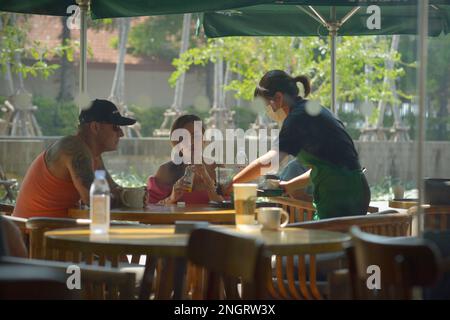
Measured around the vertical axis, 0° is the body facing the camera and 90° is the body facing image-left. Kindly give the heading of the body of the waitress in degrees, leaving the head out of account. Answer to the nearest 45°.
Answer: approximately 90°

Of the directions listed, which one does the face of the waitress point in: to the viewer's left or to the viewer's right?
to the viewer's left

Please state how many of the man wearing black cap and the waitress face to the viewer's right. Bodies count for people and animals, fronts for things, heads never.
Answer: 1

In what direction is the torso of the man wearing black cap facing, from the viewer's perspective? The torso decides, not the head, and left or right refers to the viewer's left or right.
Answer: facing to the right of the viewer

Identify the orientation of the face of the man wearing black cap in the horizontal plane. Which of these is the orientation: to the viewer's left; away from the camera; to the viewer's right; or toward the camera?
to the viewer's right

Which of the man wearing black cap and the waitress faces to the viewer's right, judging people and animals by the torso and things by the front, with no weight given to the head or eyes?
the man wearing black cap

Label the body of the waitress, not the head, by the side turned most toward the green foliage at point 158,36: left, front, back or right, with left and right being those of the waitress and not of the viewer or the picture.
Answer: right

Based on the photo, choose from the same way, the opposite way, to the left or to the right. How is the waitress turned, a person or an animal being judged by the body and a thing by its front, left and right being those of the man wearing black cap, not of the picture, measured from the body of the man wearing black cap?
the opposite way

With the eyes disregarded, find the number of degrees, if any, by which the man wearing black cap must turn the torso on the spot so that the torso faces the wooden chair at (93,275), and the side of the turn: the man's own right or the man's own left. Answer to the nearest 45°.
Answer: approximately 90° to the man's own right

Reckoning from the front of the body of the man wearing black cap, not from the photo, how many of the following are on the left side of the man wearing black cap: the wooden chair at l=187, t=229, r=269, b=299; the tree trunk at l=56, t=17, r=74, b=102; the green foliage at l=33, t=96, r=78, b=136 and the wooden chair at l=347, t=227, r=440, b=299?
2

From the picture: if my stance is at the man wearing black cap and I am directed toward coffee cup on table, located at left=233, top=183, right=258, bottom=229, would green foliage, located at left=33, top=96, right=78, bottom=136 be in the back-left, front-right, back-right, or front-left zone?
back-left
